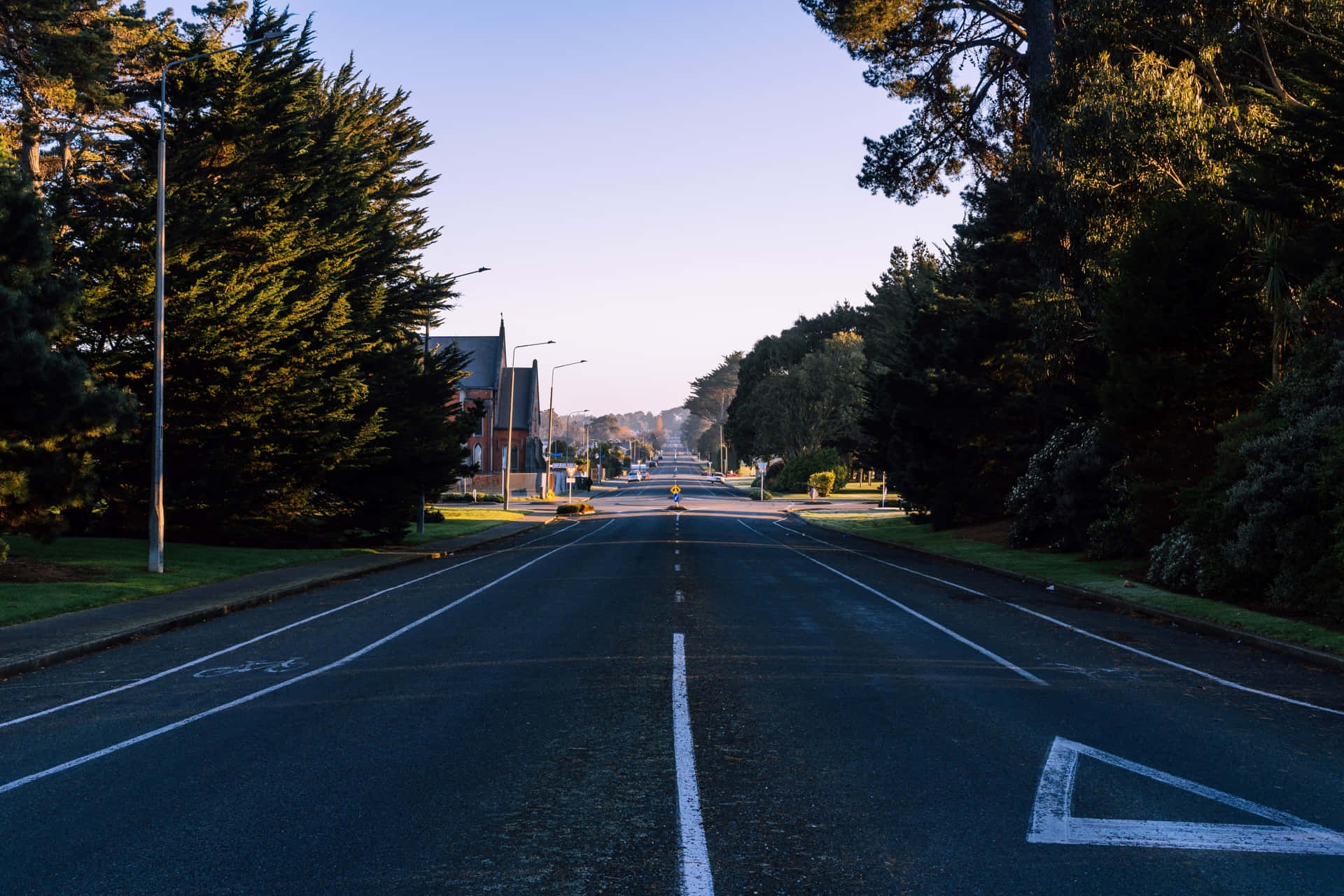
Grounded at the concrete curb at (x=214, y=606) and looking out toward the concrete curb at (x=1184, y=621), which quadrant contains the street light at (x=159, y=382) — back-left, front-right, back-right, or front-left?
back-left

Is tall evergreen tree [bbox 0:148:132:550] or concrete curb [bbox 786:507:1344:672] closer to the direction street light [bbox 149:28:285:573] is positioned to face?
the concrete curb

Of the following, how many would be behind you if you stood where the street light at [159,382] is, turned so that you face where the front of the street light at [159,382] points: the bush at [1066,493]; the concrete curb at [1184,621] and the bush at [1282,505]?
0

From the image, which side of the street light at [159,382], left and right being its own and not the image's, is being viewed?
right

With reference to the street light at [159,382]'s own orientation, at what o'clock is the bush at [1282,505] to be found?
The bush is roughly at 1 o'clock from the street light.

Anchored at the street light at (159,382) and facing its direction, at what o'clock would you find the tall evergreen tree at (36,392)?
The tall evergreen tree is roughly at 5 o'clock from the street light.

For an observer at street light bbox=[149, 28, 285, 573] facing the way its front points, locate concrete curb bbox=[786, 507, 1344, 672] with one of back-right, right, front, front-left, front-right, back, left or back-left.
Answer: front-right

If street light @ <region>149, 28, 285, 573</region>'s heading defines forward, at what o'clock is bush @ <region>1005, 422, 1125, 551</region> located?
The bush is roughly at 12 o'clock from the street light.

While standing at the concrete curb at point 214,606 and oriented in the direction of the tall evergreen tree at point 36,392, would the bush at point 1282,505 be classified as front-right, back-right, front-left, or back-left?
back-right

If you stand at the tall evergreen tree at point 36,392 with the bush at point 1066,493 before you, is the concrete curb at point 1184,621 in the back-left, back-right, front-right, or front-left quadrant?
front-right

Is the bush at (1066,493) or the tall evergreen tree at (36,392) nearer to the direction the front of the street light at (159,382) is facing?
the bush

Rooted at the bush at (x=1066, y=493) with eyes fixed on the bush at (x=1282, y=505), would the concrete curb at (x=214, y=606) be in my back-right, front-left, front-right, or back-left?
front-right
